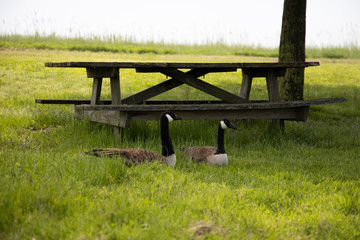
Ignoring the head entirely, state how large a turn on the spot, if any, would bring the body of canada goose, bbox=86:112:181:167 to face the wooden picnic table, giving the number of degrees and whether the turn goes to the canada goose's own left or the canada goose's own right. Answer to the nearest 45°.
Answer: approximately 90° to the canada goose's own left

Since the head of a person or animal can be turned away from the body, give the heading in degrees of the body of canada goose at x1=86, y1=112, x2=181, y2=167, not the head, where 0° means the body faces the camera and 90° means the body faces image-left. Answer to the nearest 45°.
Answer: approximately 270°

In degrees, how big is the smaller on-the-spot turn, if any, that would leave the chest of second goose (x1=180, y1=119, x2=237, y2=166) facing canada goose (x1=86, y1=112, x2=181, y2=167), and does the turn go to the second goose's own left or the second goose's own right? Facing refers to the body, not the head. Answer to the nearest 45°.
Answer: approximately 135° to the second goose's own right

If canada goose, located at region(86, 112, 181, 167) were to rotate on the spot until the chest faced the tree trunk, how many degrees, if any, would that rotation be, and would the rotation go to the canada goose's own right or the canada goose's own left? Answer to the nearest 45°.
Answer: approximately 45° to the canada goose's own left

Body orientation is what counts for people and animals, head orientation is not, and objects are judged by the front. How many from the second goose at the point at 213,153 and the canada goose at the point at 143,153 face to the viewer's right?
2

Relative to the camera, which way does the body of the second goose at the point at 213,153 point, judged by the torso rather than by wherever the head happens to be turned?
to the viewer's right

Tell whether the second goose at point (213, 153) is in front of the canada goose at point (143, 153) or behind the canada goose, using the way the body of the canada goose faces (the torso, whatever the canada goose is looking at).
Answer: in front
